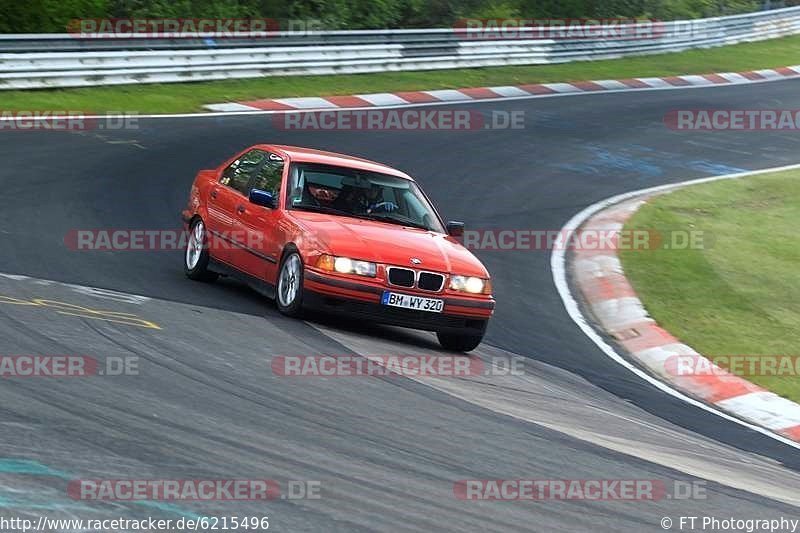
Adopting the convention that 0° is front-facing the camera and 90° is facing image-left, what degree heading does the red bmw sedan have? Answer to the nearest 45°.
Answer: approximately 315°

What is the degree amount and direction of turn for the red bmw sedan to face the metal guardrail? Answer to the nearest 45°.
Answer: approximately 135° to its left
